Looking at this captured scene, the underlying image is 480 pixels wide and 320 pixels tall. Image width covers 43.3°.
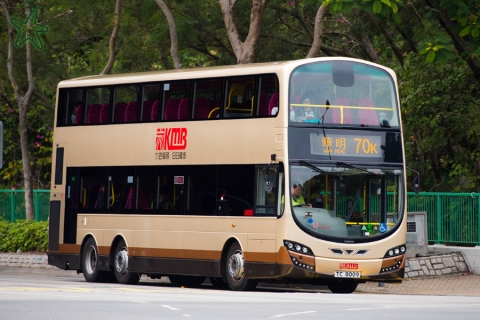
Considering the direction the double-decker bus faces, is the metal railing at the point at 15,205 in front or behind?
behind

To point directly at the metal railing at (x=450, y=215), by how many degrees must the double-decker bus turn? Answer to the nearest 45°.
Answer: approximately 90° to its left

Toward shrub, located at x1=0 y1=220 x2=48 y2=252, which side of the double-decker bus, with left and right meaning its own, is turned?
back

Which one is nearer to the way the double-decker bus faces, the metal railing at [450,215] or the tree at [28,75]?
the metal railing

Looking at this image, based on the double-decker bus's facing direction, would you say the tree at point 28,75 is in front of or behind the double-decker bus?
behind

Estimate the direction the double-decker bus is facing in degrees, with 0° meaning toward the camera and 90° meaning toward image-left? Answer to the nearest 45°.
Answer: approximately 315°
